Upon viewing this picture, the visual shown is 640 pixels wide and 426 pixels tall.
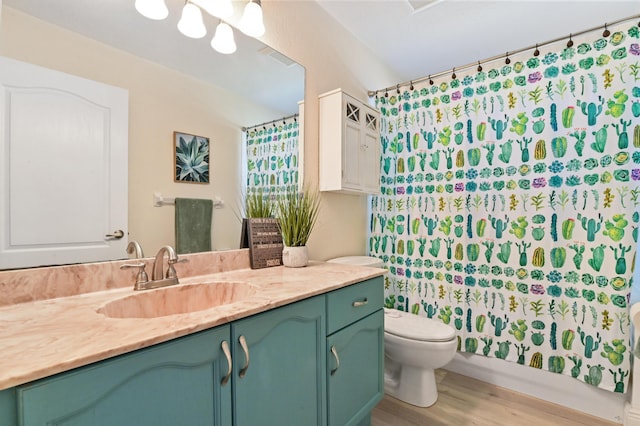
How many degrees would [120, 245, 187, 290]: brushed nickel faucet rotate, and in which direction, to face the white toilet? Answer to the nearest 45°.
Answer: approximately 45° to its left

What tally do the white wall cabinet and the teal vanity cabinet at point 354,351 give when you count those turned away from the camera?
0

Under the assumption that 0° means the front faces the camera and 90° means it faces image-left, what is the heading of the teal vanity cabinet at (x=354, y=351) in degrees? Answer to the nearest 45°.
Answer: approximately 315°

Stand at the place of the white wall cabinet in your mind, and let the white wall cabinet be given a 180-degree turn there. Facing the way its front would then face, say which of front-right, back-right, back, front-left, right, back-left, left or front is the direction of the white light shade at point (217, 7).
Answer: left

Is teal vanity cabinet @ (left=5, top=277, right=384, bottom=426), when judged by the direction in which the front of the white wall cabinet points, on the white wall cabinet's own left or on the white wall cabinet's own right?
on the white wall cabinet's own right

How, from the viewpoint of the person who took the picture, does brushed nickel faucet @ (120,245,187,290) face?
facing the viewer and to the right of the viewer
